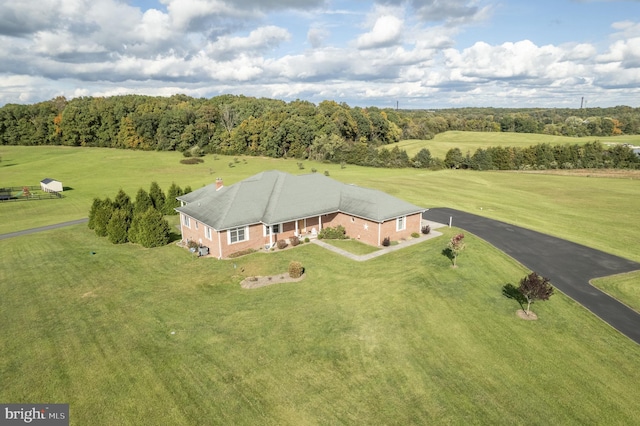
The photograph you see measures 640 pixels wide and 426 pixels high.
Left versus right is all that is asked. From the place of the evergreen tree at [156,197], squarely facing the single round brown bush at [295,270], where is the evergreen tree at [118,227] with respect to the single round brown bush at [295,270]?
right

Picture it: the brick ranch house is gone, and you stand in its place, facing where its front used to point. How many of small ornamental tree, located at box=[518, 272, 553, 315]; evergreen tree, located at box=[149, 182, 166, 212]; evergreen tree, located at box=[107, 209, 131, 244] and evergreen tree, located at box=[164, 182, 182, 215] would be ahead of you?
1

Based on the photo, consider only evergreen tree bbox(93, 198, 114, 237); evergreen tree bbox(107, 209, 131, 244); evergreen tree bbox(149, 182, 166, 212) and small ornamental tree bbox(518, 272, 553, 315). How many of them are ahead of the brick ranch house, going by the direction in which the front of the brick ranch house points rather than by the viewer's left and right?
1

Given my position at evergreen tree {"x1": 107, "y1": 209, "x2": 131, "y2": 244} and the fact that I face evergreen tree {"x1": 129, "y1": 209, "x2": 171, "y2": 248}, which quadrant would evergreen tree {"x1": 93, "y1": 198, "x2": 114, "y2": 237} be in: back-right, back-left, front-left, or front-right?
back-left

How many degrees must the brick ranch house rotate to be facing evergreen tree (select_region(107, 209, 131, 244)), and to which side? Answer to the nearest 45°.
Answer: approximately 135° to its right

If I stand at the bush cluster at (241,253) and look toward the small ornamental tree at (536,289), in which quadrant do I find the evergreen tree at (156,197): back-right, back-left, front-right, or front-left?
back-left

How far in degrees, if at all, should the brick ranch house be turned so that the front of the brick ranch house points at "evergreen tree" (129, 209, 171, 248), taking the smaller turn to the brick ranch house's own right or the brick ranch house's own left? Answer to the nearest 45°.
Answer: approximately 135° to the brick ranch house's own right

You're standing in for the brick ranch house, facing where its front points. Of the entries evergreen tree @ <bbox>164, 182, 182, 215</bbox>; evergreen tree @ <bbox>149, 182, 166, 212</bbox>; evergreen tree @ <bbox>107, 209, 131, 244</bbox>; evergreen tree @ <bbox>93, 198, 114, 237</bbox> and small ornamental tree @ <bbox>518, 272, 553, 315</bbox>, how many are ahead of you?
1

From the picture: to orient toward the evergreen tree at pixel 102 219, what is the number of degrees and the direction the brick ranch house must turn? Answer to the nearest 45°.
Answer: approximately 135° to its right

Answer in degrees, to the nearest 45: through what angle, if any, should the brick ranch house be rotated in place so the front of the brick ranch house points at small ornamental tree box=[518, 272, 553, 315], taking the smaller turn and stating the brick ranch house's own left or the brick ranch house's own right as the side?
0° — it already faces it

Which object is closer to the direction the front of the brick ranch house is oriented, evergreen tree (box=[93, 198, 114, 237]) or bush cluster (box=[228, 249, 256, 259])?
the bush cluster

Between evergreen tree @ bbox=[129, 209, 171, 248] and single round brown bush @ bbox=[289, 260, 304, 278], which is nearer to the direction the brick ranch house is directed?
the single round brown bush
